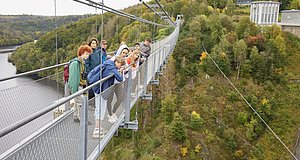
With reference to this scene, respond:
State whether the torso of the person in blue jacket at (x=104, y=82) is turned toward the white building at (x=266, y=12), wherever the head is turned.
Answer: no

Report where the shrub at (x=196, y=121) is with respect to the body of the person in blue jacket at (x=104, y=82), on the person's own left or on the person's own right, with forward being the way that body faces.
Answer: on the person's own left

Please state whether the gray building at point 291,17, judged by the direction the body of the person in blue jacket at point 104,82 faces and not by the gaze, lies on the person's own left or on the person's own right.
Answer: on the person's own left

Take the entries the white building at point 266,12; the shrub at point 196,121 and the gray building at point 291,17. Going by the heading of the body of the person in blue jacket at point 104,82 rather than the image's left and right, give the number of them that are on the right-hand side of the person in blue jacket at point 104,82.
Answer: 0

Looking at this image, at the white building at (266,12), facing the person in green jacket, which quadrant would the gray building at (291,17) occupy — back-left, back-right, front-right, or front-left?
front-left

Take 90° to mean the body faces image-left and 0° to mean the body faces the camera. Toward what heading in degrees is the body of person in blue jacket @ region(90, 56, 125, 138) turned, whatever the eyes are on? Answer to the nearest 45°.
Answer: approximately 270°
